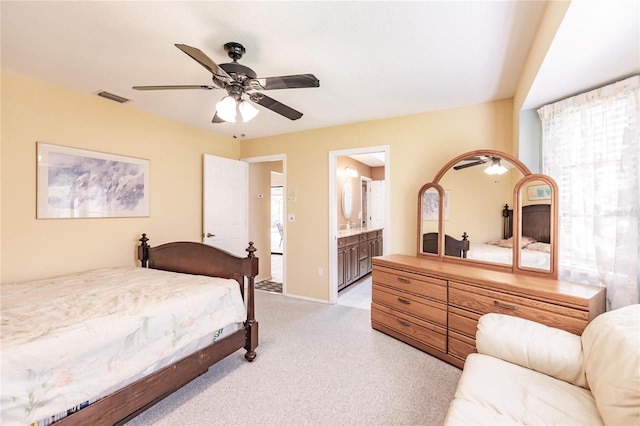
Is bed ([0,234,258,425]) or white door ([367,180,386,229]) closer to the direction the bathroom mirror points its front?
the bed

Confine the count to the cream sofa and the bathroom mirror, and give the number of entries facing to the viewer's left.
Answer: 1

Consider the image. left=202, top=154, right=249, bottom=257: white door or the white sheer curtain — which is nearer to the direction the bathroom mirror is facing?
the white sheer curtain

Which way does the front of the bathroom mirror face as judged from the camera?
facing the viewer and to the right of the viewer

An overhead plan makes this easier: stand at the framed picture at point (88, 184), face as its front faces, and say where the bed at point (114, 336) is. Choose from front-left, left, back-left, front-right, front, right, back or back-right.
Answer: front-right

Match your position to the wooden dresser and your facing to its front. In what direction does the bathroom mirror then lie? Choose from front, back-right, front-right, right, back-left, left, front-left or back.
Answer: right

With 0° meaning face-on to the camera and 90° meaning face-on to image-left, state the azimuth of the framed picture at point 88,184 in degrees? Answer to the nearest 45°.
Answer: approximately 315°

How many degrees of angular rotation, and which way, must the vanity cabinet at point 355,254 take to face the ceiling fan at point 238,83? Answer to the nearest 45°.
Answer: approximately 45° to its right

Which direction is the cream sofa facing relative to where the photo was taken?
to the viewer's left

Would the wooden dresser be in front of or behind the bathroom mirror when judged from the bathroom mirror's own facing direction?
in front

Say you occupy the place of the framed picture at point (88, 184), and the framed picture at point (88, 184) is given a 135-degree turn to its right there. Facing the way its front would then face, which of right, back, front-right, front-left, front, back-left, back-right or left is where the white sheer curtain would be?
back-left

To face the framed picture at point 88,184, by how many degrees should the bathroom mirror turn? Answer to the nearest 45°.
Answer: approximately 90° to its right

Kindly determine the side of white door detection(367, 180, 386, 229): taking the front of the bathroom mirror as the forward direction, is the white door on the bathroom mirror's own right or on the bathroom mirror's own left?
on the bathroom mirror's own left

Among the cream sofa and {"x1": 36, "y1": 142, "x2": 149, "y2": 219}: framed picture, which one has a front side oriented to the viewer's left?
the cream sofa
